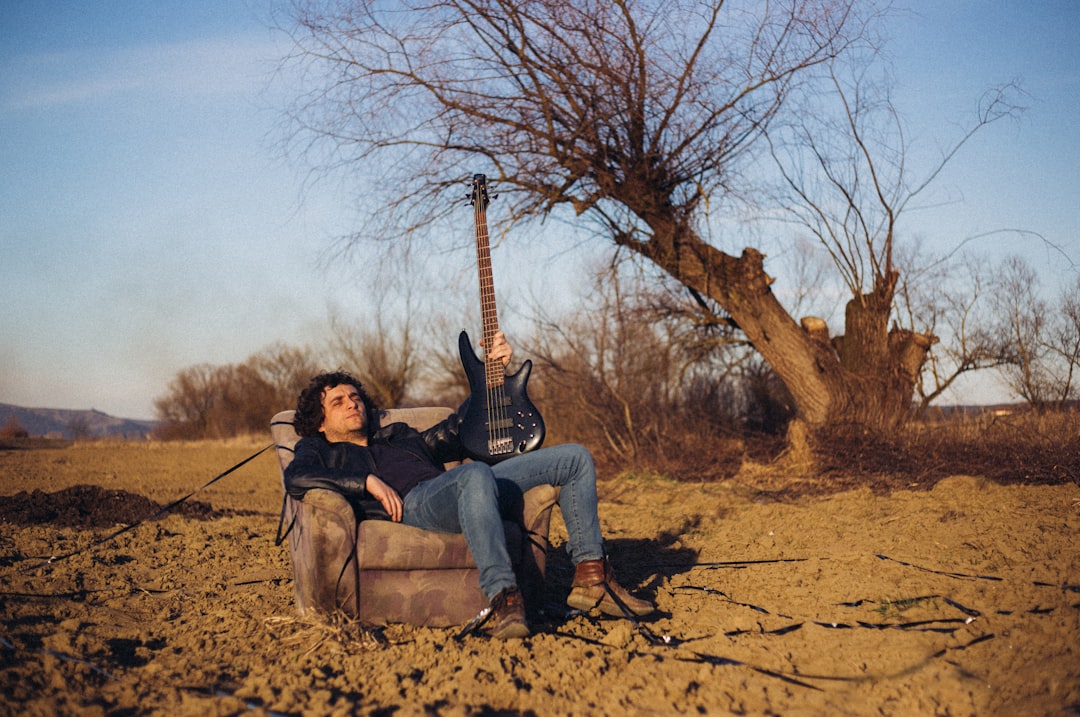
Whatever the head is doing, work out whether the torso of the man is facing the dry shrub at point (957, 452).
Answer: no

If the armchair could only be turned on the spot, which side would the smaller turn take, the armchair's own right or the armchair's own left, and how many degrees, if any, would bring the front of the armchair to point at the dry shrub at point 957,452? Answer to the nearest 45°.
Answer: approximately 135° to the armchair's own left

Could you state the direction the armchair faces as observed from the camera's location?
facing the viewer

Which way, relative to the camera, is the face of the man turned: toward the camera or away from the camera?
toward the camera
